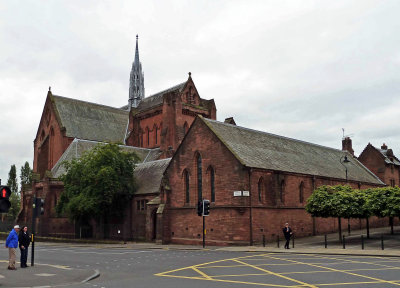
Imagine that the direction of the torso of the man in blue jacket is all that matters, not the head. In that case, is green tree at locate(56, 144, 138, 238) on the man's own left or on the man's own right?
on the man's own left

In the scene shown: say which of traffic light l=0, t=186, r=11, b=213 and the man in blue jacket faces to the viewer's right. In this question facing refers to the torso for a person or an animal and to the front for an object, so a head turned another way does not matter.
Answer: the man in blue jacket

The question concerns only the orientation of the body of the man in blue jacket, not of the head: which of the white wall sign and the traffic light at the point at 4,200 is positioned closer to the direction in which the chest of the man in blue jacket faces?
the white wall sign

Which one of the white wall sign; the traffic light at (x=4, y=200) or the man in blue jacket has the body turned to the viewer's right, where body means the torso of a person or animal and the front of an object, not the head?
the man in blue jacket

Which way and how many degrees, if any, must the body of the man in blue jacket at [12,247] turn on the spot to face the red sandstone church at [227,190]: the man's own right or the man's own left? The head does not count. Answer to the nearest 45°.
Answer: approximately 45° to the man's own left

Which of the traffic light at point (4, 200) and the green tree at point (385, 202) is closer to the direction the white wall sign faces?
the traffic light

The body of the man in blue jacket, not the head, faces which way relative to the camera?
to the viewer's right

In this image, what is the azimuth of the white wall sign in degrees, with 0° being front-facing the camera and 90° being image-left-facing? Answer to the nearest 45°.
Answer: approximately 0°
